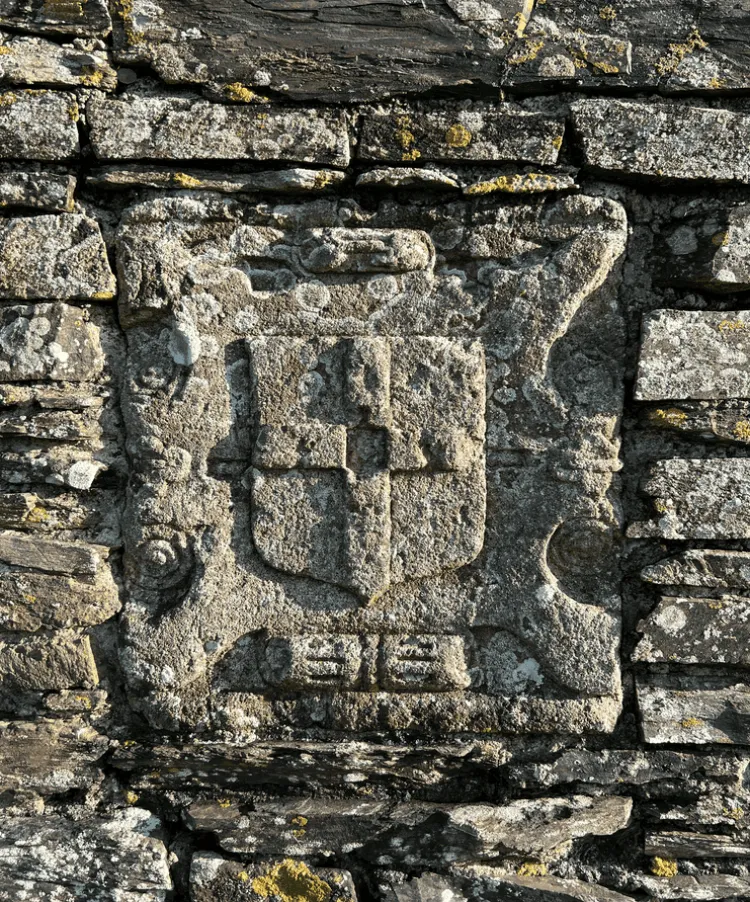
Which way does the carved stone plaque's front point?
toward the camera

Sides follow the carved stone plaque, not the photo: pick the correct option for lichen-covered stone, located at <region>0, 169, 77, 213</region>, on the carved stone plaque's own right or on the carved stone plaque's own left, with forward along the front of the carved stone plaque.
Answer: on the carved stone plaque's own right

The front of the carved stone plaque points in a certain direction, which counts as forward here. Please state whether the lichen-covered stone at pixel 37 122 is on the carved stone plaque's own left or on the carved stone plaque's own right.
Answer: on the carved stone plaque's own right

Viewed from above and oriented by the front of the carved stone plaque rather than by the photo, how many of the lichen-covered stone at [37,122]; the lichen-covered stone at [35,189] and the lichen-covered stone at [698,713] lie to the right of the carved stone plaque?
2
